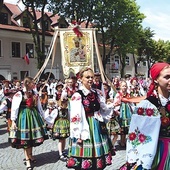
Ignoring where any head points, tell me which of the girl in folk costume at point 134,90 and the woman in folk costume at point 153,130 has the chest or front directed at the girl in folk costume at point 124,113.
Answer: the girl in folk costume at point 134,90

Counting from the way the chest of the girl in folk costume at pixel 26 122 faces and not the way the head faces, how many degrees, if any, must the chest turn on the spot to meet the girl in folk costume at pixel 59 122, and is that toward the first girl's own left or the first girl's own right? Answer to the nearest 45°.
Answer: approximately 90° to the first girl's own left

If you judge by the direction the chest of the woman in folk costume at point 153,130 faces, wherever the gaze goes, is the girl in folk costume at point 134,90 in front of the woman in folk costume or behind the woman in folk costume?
behind

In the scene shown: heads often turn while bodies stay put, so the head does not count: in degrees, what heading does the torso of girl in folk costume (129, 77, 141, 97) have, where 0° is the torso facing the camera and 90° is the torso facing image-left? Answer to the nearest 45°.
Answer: approximately 0°

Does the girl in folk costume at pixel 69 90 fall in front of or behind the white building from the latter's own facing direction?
in front

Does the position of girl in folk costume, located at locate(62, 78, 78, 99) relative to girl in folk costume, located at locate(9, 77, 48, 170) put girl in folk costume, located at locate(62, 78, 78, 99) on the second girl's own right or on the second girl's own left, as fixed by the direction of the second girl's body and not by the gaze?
on the second girl's own left

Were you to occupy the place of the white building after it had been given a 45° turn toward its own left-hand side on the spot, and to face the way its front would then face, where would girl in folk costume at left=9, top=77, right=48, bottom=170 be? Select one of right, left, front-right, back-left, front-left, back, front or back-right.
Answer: right

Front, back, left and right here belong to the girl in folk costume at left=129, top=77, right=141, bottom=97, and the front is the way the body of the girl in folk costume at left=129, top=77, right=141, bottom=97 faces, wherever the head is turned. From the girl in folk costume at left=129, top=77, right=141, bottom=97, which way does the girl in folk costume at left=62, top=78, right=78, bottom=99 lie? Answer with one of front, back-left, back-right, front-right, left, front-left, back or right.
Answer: front-right

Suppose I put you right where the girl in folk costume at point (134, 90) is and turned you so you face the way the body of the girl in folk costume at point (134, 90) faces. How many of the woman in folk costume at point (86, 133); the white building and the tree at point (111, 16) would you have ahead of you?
1

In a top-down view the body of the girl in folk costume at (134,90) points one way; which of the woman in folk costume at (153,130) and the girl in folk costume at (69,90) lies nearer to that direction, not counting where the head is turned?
the woman in folk costume

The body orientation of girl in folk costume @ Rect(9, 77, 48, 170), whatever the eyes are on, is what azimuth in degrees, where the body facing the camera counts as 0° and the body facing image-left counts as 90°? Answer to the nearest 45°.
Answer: approximately 315°
